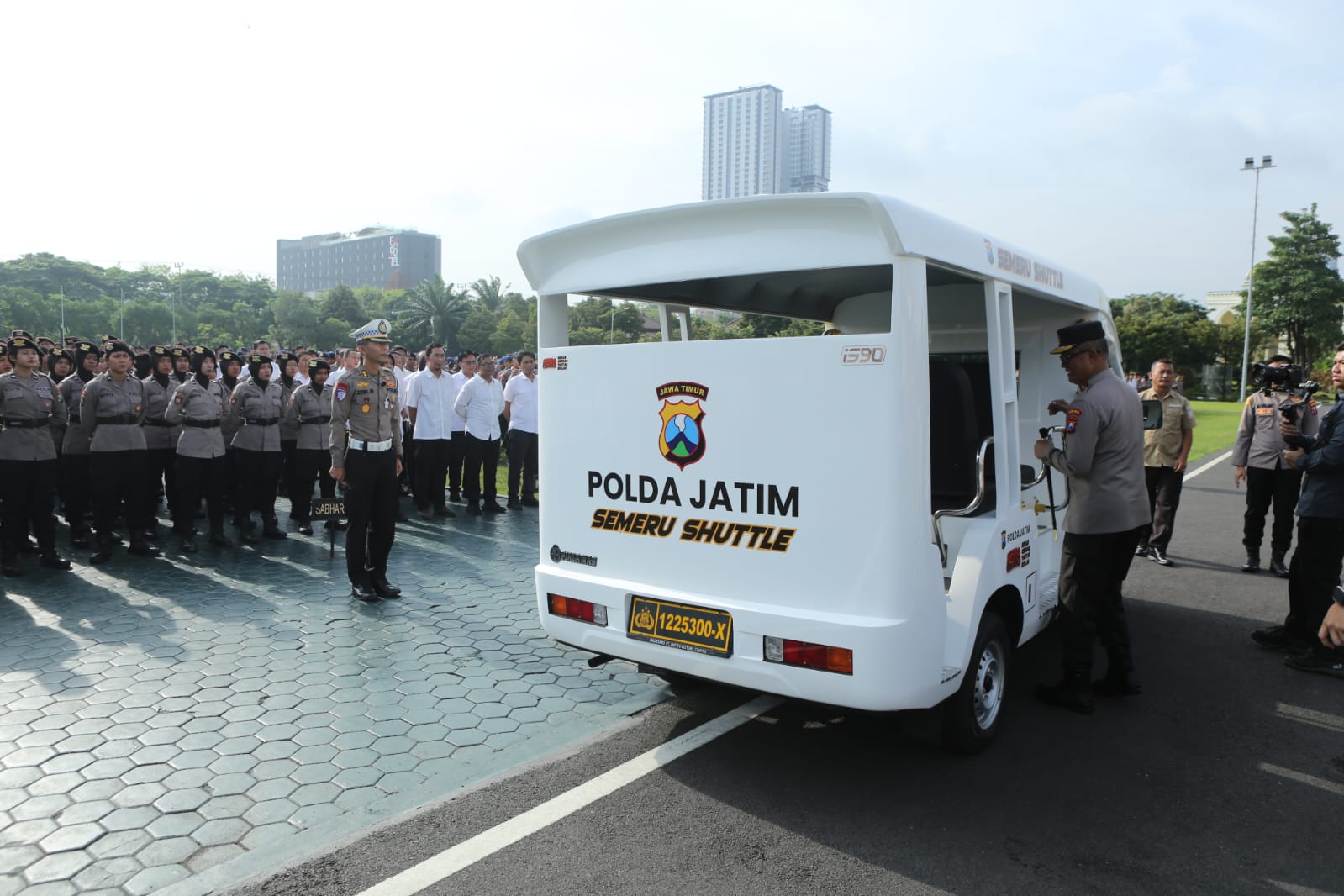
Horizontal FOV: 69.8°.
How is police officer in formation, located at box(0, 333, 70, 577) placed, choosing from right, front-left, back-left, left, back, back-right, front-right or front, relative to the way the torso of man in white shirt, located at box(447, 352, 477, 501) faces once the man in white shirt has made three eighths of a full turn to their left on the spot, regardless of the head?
back-left

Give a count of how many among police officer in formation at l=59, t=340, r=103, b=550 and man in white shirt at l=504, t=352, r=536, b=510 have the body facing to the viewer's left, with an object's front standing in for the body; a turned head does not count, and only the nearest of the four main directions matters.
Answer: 0

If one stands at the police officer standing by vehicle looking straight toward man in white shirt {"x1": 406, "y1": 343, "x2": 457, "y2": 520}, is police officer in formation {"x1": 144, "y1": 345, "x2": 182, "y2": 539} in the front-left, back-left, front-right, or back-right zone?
front-left

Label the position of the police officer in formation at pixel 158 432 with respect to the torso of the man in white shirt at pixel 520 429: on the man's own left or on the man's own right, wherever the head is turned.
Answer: on the man's own right

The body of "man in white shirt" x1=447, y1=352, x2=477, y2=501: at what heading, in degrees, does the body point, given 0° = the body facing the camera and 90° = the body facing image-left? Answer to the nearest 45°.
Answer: approximately 315°

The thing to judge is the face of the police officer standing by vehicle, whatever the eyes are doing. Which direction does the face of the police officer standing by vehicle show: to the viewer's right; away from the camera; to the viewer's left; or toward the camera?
to the viewer's left

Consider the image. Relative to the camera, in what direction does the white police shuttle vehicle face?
facing away from the viewer and to the right of the viewer

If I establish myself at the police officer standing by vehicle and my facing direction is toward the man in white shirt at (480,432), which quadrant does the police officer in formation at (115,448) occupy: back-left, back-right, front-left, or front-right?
front-left

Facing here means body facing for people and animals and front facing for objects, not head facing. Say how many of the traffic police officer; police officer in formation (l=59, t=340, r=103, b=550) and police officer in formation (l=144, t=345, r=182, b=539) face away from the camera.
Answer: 0

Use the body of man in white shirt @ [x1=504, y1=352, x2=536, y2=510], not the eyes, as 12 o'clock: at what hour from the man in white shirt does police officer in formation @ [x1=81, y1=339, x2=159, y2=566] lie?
The police officer in formation is roughly at 3 o'clock from the man in white shirt.

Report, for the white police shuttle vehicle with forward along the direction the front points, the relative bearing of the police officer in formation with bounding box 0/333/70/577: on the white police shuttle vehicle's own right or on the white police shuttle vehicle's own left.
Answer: on the white police shuttle vehicle's own left

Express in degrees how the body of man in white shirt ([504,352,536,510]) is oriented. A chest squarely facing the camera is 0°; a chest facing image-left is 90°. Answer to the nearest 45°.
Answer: approximately 315°

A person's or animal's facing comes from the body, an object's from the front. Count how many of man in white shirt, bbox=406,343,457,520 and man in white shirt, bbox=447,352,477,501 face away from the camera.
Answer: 0

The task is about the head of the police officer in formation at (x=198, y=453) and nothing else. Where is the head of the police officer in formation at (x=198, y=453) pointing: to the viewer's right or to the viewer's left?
to the viewer's right
